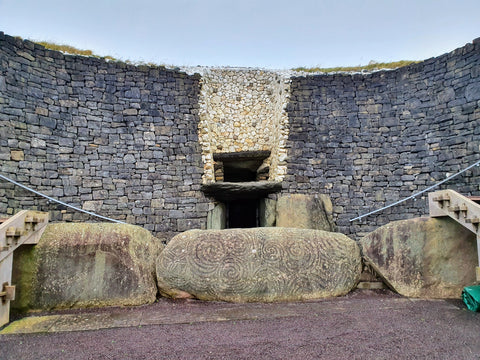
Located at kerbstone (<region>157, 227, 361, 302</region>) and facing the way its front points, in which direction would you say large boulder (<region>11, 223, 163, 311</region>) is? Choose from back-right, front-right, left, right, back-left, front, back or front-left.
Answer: right

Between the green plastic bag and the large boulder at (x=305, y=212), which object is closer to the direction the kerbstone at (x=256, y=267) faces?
the green plastic bag

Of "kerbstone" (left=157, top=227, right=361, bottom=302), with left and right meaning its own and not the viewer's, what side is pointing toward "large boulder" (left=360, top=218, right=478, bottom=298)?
left

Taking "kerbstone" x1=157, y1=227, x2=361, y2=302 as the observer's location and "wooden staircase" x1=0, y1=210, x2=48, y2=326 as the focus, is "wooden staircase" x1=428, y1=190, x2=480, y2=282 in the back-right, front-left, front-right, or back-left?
back-left

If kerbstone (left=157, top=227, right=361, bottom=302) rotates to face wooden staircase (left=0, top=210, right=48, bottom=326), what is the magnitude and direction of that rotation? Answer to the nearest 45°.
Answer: approximately 90° to its right

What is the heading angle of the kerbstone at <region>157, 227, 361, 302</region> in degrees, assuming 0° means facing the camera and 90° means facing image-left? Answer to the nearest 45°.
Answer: approximately 0°

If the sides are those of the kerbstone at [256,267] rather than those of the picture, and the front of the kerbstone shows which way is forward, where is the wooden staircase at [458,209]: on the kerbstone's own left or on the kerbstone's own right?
on the kerbstone's own left

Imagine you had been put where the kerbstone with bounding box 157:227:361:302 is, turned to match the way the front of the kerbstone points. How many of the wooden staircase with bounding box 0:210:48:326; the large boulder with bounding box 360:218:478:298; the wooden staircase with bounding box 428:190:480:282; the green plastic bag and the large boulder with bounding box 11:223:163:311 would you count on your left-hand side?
3

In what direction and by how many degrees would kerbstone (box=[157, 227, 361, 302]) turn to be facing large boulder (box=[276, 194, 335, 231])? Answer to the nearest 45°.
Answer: approximately 180°
